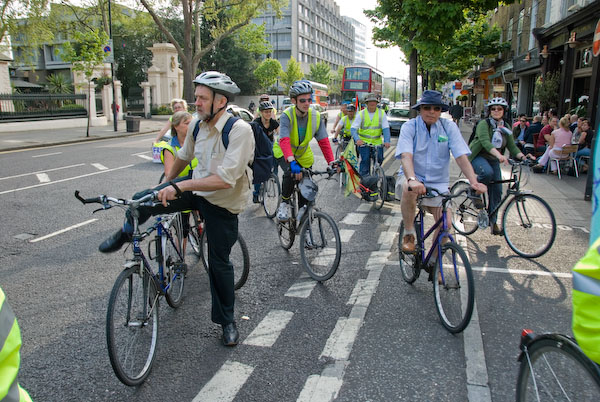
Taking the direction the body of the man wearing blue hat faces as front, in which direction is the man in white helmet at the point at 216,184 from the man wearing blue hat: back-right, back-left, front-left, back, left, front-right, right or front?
front-right

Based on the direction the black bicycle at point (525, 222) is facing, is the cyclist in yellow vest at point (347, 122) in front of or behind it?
behind

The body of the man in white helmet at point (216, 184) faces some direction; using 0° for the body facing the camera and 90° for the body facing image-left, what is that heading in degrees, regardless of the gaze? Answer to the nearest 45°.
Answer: approximately 45°

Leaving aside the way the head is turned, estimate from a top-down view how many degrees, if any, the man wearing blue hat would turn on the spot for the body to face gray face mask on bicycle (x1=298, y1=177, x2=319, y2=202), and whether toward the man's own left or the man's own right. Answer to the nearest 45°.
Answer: approximately 90° to the man's own right

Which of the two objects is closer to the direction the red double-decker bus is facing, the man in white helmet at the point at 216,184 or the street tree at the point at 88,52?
the man in white helmet

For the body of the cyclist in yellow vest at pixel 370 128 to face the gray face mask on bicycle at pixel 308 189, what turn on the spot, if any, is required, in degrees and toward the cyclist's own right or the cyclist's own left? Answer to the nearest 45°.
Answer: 0° — they already face it

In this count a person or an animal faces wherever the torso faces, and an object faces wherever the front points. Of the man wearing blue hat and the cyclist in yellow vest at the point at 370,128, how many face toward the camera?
2

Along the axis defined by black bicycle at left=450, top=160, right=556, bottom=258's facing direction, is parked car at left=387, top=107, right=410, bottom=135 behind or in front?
behind

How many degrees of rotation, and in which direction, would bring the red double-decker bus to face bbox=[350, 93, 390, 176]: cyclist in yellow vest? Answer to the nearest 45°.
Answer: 0° — it already faces them

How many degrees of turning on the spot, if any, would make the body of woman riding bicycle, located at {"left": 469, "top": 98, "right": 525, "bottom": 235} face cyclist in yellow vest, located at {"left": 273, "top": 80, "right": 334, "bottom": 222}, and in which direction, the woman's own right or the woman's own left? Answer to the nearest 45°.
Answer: approximately 90° to the woman's own right

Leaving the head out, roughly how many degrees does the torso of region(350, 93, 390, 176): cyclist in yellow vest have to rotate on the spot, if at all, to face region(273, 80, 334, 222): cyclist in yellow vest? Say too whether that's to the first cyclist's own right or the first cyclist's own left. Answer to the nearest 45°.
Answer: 0° — they already face them
